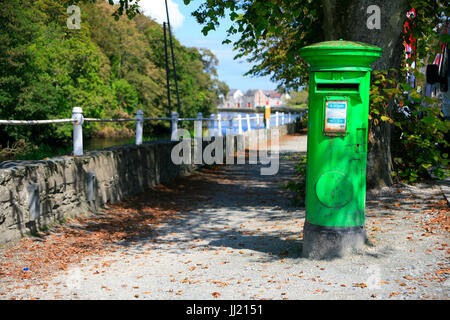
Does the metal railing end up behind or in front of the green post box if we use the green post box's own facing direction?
behind

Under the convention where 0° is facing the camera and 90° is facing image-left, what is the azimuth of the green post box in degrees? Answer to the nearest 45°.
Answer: approximately 0°

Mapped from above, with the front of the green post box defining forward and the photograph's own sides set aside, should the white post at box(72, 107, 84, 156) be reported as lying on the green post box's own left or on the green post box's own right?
on the green post box's own right
